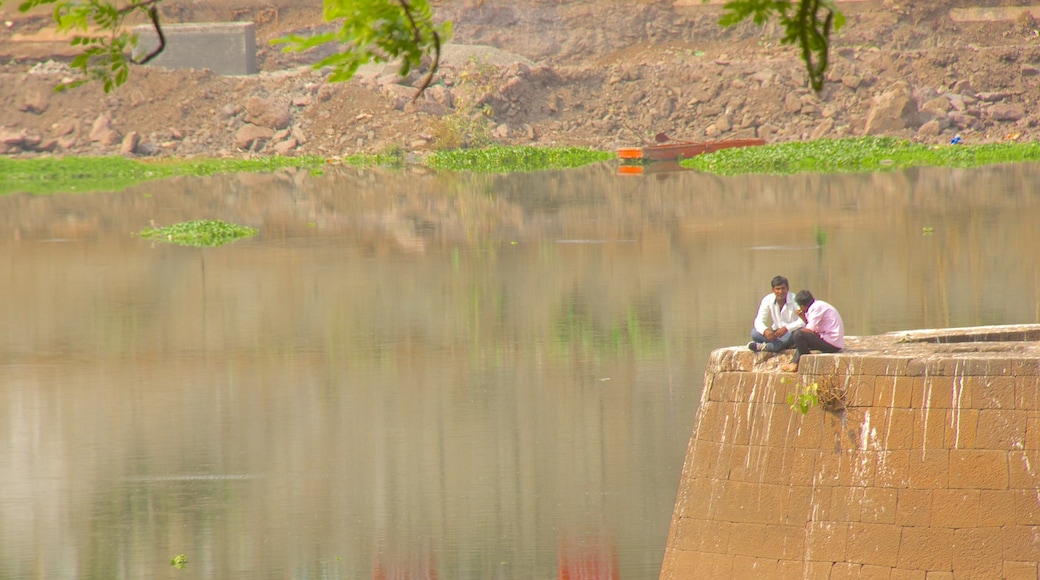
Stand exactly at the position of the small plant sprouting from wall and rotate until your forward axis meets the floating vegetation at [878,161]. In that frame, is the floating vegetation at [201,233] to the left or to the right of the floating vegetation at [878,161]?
left

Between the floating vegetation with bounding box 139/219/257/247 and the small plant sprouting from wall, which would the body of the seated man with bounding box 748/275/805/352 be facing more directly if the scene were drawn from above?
the small plant sprouting from wall

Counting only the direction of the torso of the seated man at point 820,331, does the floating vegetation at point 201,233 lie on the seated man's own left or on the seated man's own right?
on the seated man's own right

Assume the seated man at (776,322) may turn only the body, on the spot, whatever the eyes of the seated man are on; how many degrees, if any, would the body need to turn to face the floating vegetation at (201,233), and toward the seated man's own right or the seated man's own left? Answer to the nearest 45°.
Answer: approximately 135° to the seated man's own right

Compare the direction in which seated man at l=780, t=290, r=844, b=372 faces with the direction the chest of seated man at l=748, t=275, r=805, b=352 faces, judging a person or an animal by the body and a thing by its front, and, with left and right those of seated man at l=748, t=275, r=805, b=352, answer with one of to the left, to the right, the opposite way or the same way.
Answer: to the right

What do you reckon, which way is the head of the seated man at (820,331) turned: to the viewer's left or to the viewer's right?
to the viewer's left

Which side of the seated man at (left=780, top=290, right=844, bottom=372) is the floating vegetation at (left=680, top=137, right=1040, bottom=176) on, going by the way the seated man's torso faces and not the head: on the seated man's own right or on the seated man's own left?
on the seated man's own right

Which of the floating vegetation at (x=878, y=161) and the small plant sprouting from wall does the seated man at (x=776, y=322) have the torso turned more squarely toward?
the small plant sprouting from wall

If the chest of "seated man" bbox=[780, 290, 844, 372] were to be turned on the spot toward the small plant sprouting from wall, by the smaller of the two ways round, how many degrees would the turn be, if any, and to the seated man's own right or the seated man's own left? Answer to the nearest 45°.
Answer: approximately 90° to the seated man's own left

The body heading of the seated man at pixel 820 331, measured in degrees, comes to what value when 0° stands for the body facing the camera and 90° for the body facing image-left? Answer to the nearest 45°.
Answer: approximately 90°

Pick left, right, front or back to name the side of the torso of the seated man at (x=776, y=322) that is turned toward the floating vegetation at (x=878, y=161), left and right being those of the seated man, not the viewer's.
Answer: back

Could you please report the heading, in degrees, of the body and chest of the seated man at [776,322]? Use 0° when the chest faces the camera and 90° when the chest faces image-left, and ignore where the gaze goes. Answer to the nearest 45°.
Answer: approximately 0°
